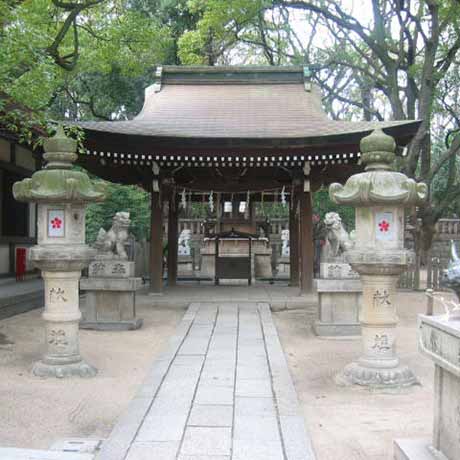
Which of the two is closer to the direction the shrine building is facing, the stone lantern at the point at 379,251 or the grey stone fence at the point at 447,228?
the stone lantern

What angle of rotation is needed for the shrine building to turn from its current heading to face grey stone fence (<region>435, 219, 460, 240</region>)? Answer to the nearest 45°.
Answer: approximately 135° to its left

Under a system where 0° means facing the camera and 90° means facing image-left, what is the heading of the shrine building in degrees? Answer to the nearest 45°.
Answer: approximately 0°

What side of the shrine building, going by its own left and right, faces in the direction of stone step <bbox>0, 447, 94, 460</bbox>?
front

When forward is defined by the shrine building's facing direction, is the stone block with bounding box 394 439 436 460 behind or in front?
in front

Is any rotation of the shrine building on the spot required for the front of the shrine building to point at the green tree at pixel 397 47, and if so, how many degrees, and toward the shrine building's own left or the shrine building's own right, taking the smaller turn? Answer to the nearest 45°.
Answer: approximately 135° to the shrine building's own left

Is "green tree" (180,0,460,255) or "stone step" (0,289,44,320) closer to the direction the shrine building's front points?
the stone step

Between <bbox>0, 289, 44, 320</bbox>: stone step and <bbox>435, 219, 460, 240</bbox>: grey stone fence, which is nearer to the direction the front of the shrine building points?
the stone step

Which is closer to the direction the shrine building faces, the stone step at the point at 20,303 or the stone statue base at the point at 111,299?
the stone statue base

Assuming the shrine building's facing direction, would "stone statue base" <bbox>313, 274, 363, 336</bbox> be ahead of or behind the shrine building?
ahead

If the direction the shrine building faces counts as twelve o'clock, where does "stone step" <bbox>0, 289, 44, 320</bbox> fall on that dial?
The stone step is roughly at 2 o'clock from the shrine building.

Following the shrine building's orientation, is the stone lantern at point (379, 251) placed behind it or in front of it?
in front
